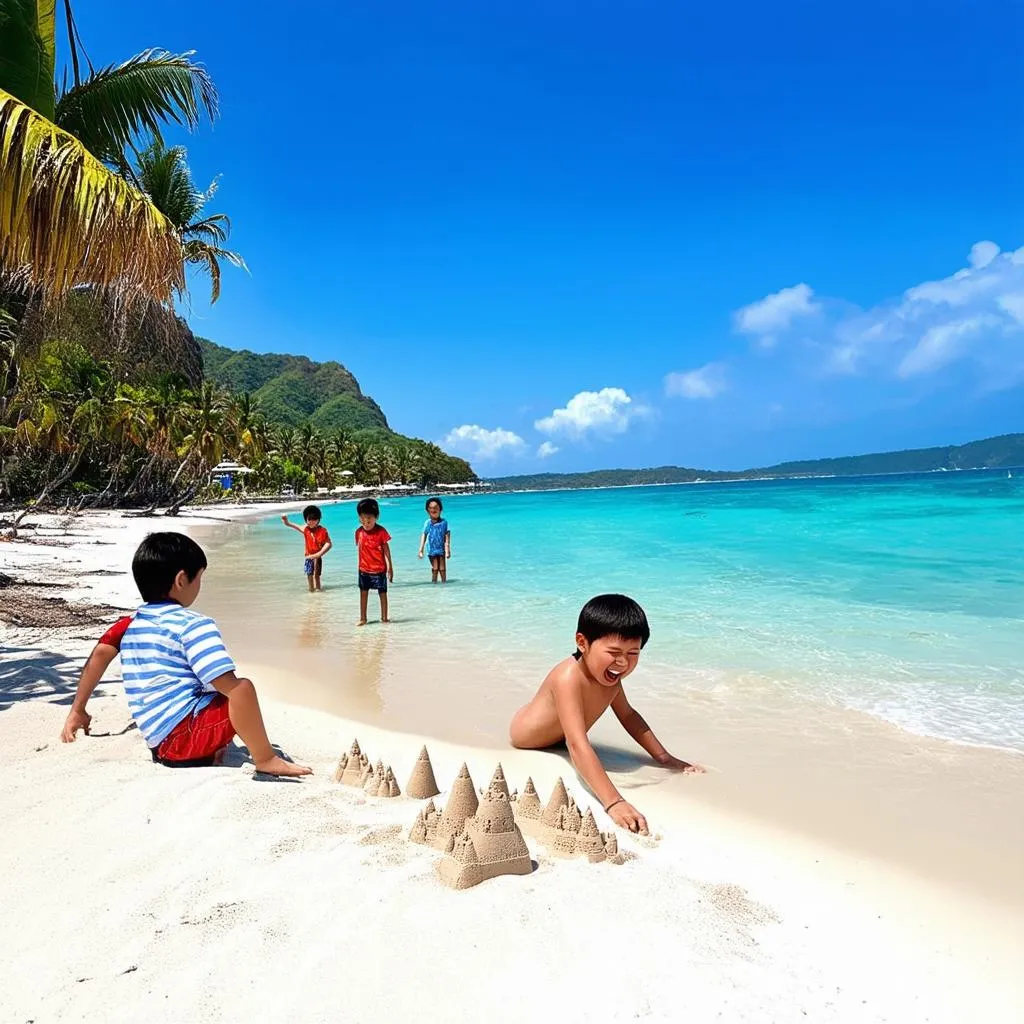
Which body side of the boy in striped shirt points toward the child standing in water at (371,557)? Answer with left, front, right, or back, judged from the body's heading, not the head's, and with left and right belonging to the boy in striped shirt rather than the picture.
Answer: front

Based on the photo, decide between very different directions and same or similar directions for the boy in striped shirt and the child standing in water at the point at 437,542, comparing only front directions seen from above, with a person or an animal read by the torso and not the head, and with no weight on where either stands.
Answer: very different directions

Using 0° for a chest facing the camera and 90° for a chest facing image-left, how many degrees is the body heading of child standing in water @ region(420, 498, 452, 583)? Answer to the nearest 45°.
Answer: approximately 0°

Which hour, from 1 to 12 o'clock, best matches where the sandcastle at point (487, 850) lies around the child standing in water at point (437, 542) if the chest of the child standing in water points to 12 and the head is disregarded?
The sandcastle is roughly at 12 o'clock from the child standing in water.

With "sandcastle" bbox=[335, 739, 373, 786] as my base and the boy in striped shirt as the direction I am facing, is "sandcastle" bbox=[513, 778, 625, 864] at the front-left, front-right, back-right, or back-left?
back-left

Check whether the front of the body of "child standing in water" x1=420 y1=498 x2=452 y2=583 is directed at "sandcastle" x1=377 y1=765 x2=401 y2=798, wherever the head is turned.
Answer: yes

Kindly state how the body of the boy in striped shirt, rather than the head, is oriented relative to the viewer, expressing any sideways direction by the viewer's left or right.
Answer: facing away from the viewer and to the right of the viewer

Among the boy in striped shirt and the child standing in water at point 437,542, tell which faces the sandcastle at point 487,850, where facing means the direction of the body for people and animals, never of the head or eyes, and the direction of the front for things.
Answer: the child standing in water

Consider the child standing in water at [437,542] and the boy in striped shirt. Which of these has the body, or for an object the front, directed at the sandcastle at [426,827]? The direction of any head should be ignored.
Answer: the child standing in water

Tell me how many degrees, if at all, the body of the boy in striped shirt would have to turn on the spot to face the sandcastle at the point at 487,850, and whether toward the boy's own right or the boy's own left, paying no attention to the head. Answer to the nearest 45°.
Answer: approximately 90° to the boy's own right

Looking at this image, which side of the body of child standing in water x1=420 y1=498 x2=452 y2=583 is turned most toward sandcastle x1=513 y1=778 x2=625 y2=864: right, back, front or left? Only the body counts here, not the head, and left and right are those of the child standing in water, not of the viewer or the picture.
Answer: front

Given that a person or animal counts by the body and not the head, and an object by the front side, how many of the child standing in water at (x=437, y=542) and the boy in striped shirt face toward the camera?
1
